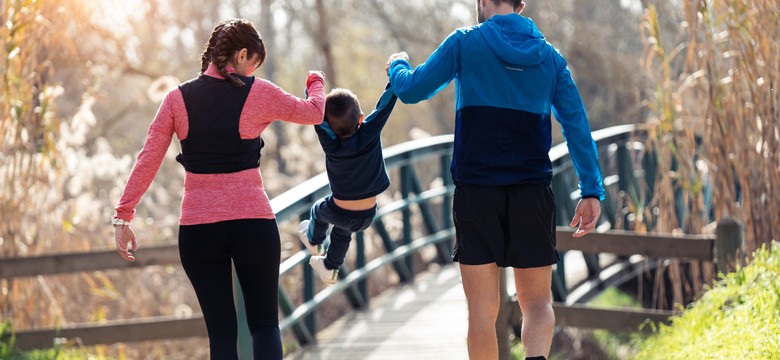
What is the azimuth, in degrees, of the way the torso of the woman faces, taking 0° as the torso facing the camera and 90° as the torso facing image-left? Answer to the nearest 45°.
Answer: approximately 180°

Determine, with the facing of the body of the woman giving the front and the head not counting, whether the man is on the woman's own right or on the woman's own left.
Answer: on the woman's own right

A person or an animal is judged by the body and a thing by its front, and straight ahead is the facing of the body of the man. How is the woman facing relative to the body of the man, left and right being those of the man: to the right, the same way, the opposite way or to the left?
the same way

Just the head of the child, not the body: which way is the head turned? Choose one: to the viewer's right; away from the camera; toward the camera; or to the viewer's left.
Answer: away from the camera

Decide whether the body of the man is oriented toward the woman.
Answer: no

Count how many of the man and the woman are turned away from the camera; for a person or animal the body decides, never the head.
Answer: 2

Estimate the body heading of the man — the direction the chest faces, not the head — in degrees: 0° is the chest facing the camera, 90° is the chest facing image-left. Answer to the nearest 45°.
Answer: approximately 180°
